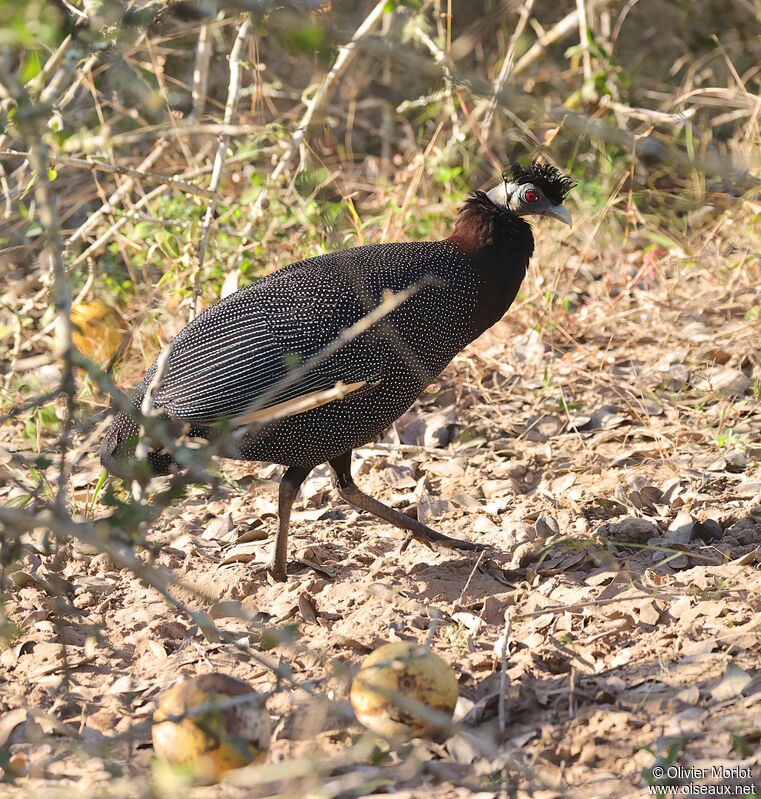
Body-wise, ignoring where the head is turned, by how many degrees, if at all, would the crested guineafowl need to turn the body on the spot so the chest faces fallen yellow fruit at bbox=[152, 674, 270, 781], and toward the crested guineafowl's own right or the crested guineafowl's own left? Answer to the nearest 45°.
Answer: approximately 90° to the crested guineafowl's own right

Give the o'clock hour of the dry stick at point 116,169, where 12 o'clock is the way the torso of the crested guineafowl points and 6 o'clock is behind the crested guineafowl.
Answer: The dry stick is roughly at 8 o'clock from the crested guineafowl.

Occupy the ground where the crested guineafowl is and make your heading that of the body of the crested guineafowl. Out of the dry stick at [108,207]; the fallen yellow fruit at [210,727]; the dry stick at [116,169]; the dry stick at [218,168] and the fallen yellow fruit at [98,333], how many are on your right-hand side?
1

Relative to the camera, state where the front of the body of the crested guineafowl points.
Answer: to the viewer's right

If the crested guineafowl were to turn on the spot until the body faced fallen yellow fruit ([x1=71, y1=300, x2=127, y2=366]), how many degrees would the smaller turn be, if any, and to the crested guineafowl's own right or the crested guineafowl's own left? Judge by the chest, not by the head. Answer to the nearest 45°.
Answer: approximately 135° to the crested guineafowl's own left
